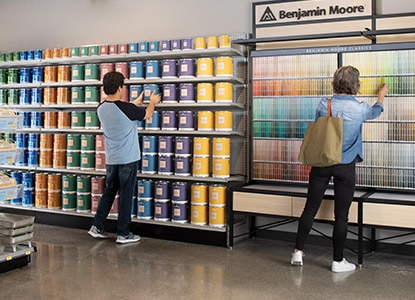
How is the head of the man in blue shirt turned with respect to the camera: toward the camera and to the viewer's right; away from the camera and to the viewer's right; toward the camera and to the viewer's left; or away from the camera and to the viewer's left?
away from the camera and to the viewer's right

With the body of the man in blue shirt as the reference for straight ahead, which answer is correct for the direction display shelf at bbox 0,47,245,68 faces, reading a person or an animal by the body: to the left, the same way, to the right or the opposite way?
the opposite way

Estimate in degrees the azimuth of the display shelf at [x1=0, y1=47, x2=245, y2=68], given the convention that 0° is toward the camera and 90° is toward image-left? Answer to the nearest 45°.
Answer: approximately 45°

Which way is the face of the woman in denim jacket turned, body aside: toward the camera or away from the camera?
away from the camera

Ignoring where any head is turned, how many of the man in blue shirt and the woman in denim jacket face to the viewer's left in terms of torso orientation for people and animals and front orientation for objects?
0

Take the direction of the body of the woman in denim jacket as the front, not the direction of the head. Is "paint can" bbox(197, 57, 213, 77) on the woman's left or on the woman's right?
on the woman's left

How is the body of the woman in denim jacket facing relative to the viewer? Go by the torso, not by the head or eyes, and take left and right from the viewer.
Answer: facing away from the viewer and to the right of the viewer

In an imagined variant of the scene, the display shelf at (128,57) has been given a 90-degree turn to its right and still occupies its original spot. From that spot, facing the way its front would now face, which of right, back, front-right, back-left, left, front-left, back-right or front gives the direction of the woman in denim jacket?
back
